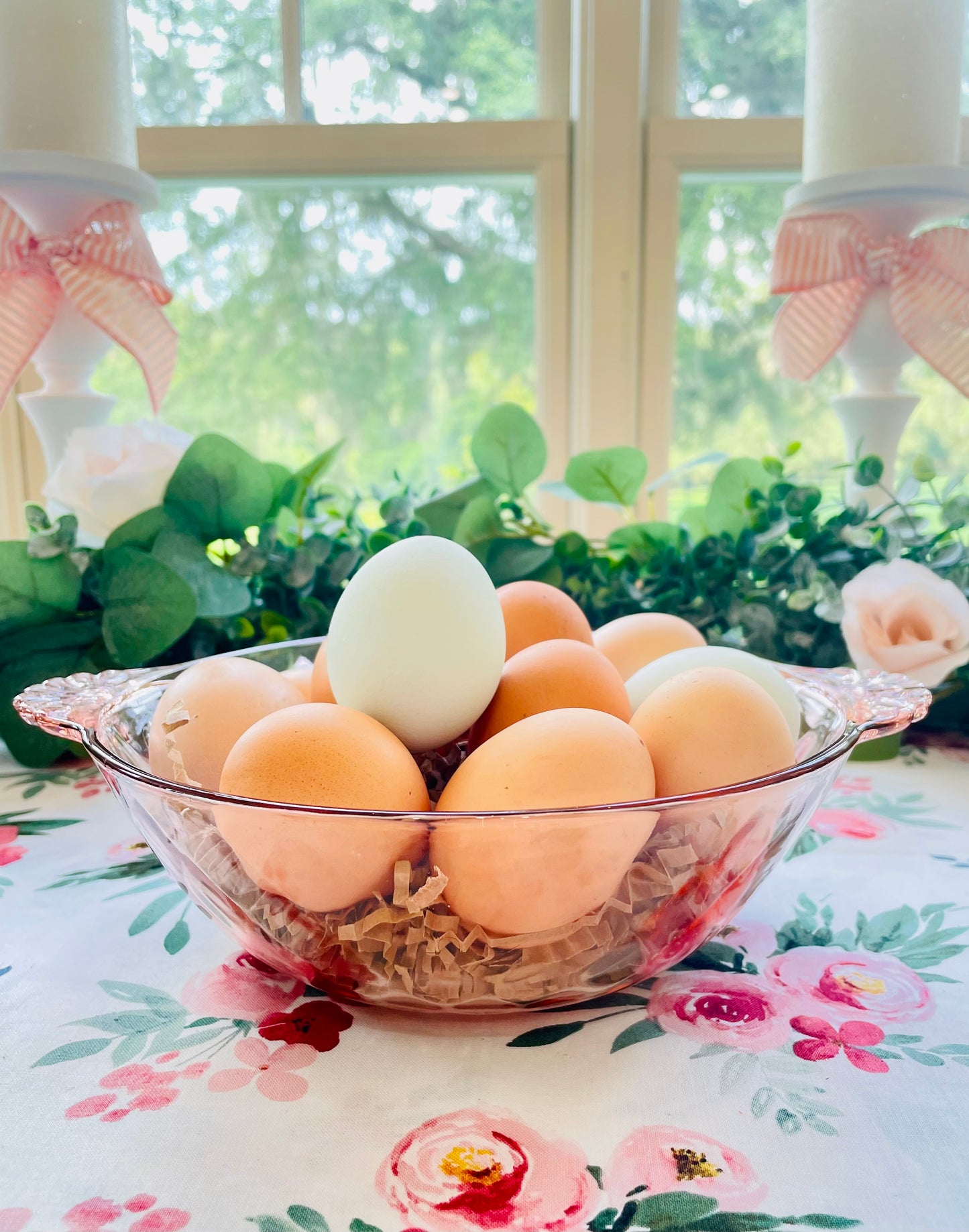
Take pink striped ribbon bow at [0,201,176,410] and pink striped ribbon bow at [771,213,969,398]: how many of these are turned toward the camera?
2

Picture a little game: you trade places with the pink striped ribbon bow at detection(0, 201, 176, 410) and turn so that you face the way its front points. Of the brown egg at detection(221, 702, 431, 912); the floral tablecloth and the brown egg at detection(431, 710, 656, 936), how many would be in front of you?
3

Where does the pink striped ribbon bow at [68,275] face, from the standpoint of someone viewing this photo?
facing the viewer

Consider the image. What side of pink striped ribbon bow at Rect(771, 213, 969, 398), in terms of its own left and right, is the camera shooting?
front
